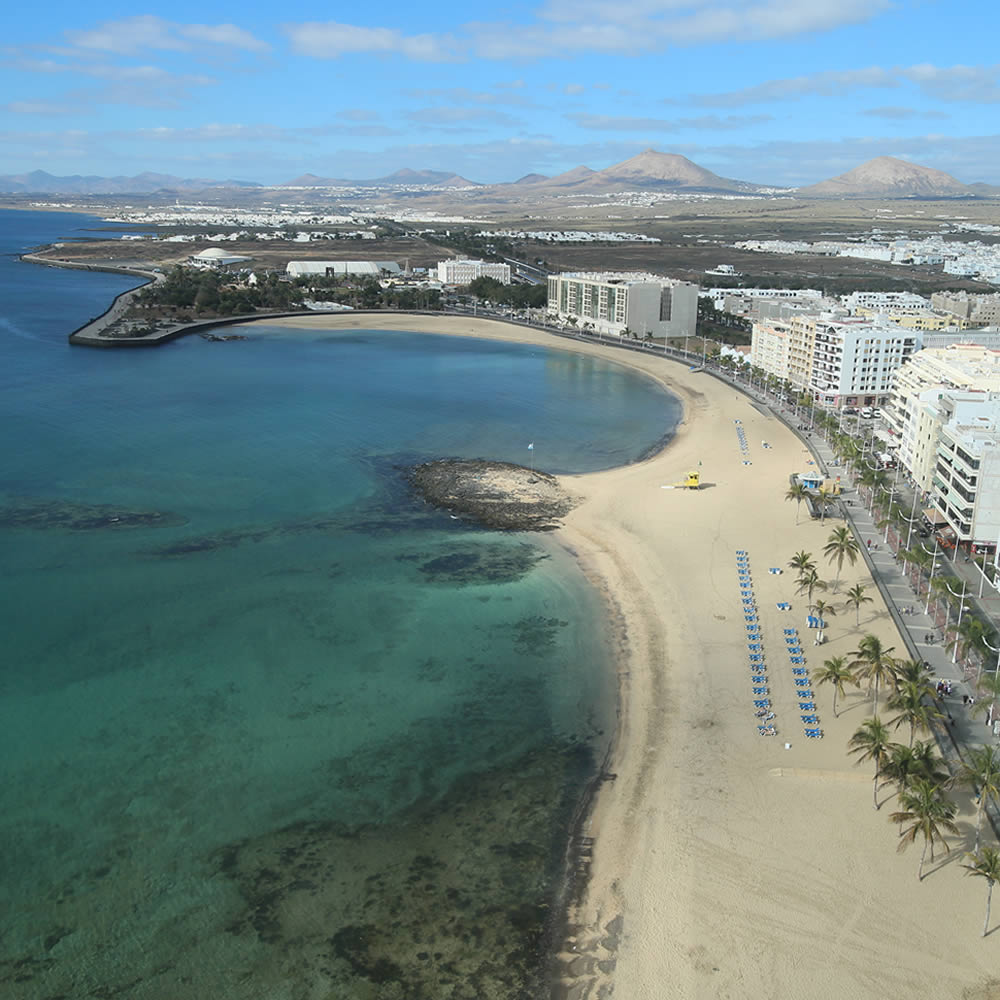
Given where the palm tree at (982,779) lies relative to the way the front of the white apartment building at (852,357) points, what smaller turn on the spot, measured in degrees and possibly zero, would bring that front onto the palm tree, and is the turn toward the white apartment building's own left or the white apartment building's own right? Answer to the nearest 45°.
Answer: approximately 45° to the white apartment building's own left

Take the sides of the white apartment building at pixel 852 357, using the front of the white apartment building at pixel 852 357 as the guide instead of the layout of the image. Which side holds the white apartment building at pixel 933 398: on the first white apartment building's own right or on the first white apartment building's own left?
on the first white apartment building's own left

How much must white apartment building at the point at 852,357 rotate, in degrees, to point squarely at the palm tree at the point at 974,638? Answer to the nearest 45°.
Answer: approximately 45° to its left

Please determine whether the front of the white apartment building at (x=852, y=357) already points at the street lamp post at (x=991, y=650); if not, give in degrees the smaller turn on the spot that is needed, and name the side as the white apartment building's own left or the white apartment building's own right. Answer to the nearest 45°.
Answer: approximately 45° to the white apartment building's own left

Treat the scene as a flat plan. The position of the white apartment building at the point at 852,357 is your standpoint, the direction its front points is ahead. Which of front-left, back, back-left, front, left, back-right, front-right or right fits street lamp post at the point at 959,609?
front-left

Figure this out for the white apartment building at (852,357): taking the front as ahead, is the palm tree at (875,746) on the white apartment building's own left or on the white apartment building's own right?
on the white apartment building's own left

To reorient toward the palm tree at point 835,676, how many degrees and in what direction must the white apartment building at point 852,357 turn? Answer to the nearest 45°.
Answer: approximately 45° to its left

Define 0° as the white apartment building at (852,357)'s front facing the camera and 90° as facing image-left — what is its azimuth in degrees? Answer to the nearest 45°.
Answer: approximately 45°

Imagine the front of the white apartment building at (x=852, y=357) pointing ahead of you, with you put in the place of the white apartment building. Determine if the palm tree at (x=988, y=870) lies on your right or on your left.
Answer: on your left
